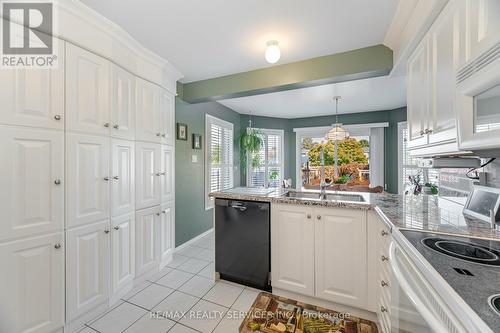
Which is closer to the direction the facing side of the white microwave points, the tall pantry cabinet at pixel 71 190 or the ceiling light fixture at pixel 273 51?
the tall pantry cabinet

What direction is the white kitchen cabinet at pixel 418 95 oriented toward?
to the viewer's left

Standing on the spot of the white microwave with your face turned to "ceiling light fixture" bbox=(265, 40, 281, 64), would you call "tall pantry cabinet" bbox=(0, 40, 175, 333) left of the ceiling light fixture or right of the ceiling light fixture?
left

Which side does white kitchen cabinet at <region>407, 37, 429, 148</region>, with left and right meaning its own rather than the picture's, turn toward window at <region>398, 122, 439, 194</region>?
right

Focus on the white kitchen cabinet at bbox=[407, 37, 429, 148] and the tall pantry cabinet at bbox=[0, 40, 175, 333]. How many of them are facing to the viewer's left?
1

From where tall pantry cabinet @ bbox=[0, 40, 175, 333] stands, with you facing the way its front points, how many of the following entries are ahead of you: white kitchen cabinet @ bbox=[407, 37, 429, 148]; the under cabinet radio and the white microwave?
3

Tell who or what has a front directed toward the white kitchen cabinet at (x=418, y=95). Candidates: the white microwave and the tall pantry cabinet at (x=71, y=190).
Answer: the tall pantry cabinet

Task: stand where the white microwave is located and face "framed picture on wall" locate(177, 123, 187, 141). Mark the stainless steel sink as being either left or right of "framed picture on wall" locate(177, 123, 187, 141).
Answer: right
